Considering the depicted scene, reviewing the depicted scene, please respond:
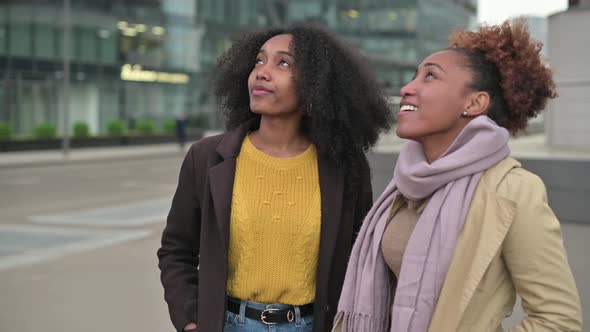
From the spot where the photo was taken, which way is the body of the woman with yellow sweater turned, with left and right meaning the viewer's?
facing the viewer

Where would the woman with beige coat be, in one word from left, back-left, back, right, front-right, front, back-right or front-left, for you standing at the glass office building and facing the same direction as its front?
front

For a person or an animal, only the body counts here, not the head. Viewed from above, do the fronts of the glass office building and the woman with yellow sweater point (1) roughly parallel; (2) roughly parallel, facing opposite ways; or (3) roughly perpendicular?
roughly parallel

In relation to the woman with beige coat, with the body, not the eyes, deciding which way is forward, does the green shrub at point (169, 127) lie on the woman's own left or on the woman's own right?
on the woman's own right

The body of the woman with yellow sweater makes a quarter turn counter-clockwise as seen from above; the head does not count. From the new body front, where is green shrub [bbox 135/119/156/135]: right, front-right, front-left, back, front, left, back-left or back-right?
left

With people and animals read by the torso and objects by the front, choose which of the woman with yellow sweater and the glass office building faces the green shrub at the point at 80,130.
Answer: the glass office building

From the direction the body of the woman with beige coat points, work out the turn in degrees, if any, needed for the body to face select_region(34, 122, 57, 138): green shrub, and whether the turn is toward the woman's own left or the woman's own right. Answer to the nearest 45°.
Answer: approximately 90° to the woman's own right

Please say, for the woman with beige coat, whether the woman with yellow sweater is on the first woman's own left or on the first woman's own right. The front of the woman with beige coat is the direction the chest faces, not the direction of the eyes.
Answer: on the first woman's own right

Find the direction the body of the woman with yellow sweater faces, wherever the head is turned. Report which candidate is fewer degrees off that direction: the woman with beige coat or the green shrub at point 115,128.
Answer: the woman with beige coat

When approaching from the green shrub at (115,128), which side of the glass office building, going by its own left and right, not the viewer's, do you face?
front

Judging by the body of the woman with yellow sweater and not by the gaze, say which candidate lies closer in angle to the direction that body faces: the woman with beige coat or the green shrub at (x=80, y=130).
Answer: the woman with beige coat

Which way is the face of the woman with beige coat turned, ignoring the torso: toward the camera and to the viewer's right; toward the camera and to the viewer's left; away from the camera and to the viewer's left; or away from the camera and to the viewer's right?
toward the camera and to the viewer's left

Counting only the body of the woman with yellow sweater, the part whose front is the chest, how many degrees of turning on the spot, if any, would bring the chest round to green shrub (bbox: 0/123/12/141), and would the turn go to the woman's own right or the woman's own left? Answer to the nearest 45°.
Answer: approximately 180°

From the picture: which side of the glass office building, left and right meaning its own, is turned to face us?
front

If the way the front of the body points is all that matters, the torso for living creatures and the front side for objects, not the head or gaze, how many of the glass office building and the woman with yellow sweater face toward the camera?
2

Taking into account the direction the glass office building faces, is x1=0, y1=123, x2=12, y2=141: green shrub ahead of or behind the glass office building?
ahead

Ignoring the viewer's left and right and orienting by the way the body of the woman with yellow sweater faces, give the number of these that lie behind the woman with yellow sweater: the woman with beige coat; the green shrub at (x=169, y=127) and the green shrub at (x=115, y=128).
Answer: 2
